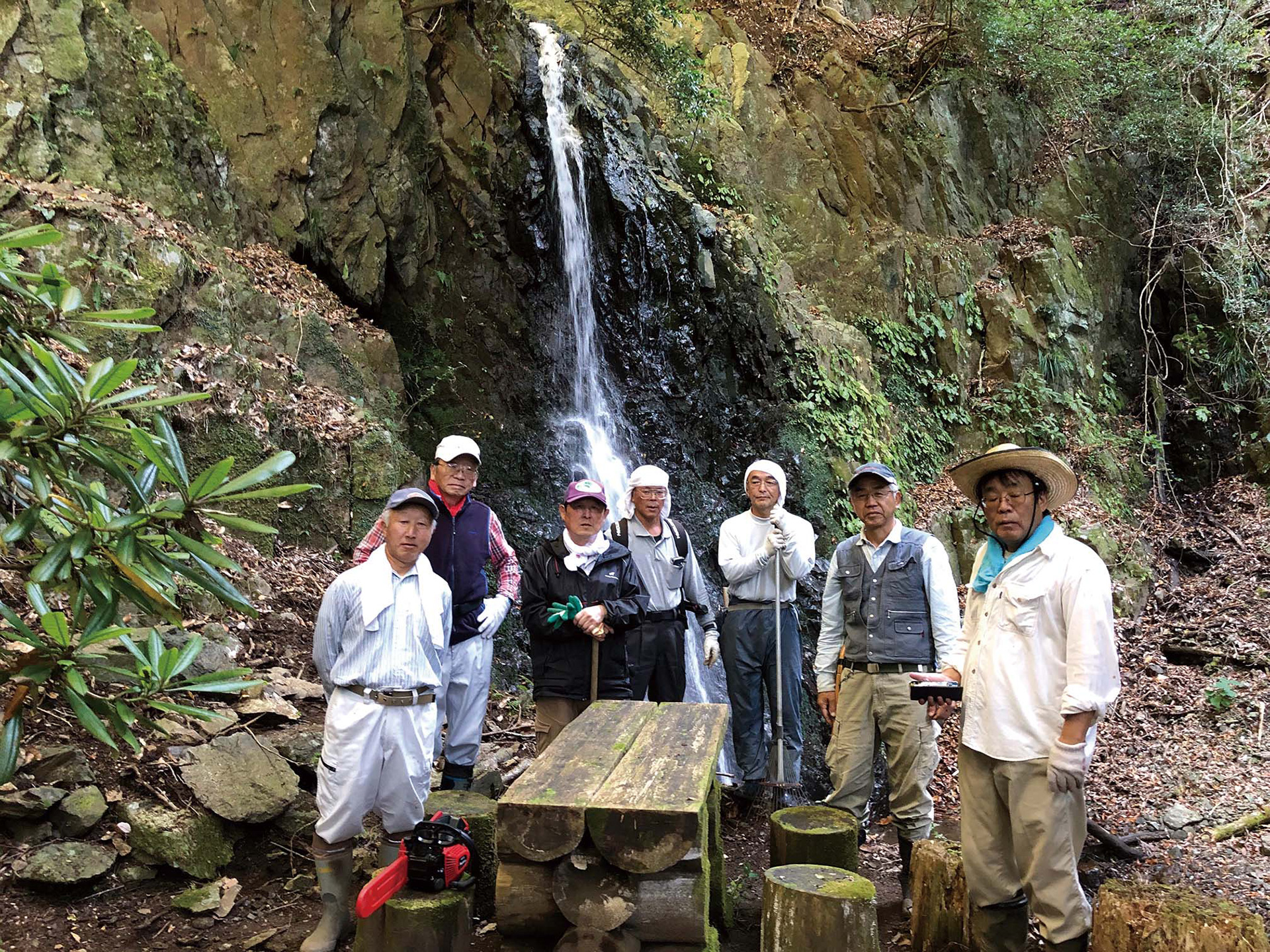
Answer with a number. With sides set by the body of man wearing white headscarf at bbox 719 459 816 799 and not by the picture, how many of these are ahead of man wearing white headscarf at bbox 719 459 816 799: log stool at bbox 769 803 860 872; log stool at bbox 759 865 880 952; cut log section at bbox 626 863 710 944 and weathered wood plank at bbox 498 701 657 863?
4

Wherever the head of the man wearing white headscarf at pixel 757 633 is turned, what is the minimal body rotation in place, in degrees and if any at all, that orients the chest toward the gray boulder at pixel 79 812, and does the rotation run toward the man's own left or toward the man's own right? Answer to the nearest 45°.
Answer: approximately 45° to the man's own right

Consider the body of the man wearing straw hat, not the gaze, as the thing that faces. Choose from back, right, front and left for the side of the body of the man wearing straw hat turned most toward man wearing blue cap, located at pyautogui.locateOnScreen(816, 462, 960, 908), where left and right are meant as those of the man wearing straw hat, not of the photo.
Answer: right

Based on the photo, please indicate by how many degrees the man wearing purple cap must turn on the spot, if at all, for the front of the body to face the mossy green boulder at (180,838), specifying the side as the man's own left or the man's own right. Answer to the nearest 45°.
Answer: approximately 90° to the man's own right

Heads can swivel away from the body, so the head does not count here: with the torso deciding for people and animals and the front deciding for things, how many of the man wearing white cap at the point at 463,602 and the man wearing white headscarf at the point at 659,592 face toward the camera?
2

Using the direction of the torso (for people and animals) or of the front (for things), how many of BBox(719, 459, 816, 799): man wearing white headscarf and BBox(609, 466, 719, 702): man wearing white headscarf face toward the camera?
2

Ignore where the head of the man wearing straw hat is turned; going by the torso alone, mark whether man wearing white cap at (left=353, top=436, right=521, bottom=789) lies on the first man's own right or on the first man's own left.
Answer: on the first man's own right

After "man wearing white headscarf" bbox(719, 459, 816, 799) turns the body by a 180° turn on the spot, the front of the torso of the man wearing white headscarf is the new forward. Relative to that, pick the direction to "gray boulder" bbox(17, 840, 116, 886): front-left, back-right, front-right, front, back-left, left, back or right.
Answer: back-left

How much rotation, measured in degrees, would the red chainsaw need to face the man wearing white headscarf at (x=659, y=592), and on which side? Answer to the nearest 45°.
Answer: approximately 180°

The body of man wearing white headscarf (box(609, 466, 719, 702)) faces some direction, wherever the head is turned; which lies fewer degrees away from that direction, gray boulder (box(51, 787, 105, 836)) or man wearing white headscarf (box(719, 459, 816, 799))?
the gray boulder
